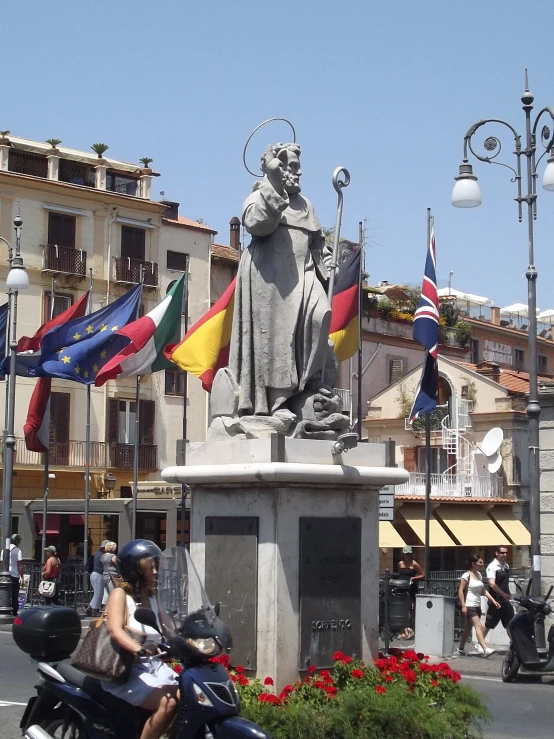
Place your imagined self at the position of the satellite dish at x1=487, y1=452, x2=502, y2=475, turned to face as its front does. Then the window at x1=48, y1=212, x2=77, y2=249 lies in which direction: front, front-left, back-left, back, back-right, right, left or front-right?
front-right

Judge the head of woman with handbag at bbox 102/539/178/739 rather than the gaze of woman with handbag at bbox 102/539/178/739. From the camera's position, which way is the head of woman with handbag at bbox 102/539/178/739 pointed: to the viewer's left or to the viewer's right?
to the viewer's right

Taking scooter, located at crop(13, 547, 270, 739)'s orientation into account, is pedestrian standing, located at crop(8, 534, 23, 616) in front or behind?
behind

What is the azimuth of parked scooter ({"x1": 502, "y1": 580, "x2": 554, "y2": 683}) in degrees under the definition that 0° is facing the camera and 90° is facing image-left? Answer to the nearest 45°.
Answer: approximately 45°

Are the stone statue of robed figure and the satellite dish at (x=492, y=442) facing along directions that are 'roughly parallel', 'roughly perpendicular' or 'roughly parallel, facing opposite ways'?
roughly perpendicular

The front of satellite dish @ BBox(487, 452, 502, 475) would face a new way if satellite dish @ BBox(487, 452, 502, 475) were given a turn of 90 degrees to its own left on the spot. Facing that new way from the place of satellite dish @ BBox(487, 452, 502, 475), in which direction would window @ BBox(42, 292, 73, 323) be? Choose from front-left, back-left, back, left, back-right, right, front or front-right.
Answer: back-right

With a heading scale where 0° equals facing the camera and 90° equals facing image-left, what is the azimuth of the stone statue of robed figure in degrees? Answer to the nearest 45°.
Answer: approximately 315°

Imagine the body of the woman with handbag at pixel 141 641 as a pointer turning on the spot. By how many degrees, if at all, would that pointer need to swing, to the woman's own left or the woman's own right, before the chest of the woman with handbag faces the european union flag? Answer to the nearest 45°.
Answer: approximately 135° to the woman's own left

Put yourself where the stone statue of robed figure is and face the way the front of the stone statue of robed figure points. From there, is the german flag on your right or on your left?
on your left
